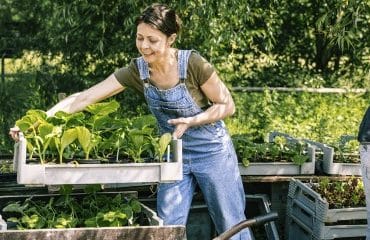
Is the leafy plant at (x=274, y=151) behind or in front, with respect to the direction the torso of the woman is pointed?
behind

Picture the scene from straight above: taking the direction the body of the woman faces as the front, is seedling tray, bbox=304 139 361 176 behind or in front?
behind

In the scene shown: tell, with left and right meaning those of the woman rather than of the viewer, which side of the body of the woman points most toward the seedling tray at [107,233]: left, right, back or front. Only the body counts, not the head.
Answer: front

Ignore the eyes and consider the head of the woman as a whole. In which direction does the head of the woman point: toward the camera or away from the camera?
toward the camera

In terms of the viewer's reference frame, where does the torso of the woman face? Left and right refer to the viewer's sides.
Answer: facing the viewer and to the left of the viewer
